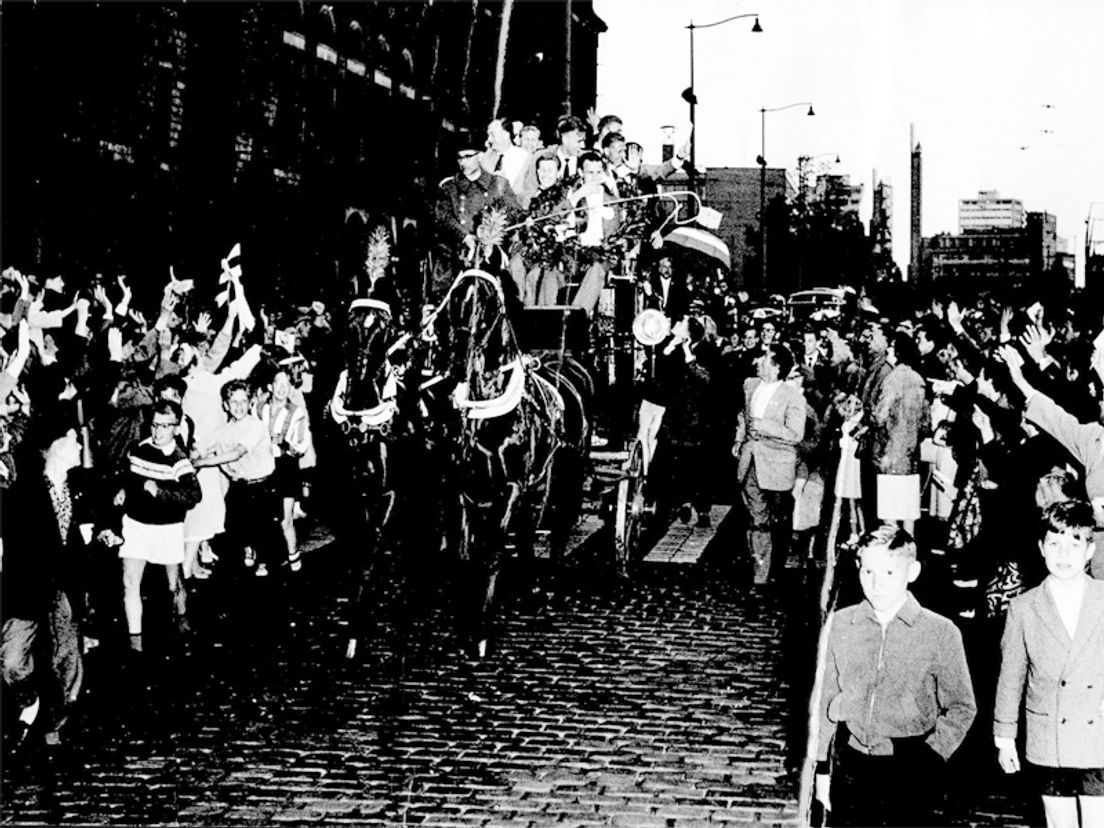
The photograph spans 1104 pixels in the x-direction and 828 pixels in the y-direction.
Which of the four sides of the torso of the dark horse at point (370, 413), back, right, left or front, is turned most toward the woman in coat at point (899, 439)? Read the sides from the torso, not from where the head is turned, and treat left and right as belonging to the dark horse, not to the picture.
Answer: left

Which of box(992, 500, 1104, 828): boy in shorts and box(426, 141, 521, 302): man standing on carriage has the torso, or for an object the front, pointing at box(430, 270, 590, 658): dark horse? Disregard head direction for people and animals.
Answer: the man standing on carriage

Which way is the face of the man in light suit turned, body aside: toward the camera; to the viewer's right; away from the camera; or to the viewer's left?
to the viewer's left

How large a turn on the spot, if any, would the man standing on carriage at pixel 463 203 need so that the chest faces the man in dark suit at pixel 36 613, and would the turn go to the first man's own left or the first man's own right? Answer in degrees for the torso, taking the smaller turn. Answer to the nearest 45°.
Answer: approximately 45° to the first man's own right

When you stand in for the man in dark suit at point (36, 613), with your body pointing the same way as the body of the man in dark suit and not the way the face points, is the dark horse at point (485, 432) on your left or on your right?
on your left

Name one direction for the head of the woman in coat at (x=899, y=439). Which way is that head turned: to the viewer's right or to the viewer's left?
to the viewer's left

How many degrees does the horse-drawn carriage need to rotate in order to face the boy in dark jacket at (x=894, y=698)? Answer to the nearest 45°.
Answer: approximately 45° to its left

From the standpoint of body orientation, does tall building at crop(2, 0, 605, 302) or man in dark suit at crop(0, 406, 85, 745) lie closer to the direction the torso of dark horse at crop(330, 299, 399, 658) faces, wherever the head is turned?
the man in dark suit

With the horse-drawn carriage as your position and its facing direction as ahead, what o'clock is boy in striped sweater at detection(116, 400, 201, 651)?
The boy in striped sweater is roughly at 1 o'clock from the horse-drawn carriage.

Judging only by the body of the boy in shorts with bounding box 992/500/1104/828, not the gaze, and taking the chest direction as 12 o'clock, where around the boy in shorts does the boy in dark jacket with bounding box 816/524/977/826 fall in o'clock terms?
The boy in dark jacket is roughly at 2 o'clock from the boy in shorts.
